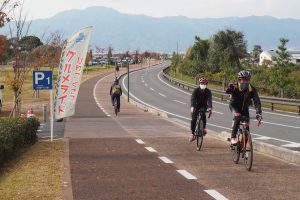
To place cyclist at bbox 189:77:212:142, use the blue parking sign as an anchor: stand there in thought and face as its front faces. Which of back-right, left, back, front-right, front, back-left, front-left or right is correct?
front-left

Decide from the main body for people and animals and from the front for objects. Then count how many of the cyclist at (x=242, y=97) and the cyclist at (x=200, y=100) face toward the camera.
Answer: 2

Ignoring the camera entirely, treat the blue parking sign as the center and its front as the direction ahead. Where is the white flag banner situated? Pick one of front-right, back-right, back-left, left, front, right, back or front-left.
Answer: front-left

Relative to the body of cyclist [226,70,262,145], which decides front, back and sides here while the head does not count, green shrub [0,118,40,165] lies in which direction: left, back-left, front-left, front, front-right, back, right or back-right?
right

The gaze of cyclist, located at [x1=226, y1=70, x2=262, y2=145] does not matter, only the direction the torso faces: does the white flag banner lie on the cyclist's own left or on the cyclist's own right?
on the cyclist's own right

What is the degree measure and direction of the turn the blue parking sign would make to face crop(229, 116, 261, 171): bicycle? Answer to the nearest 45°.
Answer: approximately 45° to its left

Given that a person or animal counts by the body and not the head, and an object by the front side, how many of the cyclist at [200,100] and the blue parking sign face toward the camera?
2

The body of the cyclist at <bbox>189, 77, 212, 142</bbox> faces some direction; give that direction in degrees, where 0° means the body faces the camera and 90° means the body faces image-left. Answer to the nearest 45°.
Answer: approximately 0°

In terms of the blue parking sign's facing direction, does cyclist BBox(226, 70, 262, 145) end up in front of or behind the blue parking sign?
in front
